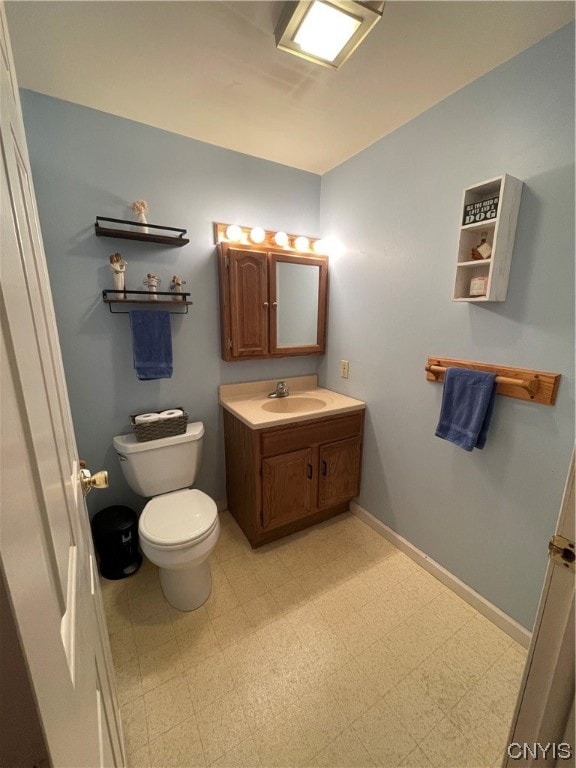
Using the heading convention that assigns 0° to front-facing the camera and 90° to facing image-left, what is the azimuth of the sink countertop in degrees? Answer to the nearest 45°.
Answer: approximately 315°

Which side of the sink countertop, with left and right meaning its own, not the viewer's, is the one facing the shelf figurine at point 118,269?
right

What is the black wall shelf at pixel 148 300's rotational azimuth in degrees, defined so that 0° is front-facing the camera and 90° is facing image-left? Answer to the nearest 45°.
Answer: approximately 315°

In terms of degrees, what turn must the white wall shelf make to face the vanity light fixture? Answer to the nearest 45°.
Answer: approximately 45° to its right

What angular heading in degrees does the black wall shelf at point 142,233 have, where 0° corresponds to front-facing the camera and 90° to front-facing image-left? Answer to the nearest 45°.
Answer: approximately 315°

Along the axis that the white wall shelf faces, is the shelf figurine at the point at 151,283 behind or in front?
in front

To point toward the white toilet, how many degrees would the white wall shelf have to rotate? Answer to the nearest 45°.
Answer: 0° — it already faces it

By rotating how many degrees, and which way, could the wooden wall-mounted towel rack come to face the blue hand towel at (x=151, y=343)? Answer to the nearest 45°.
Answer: approximately 45° to its right

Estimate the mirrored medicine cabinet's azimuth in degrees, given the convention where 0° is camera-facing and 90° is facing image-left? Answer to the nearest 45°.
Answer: approximately 315°
